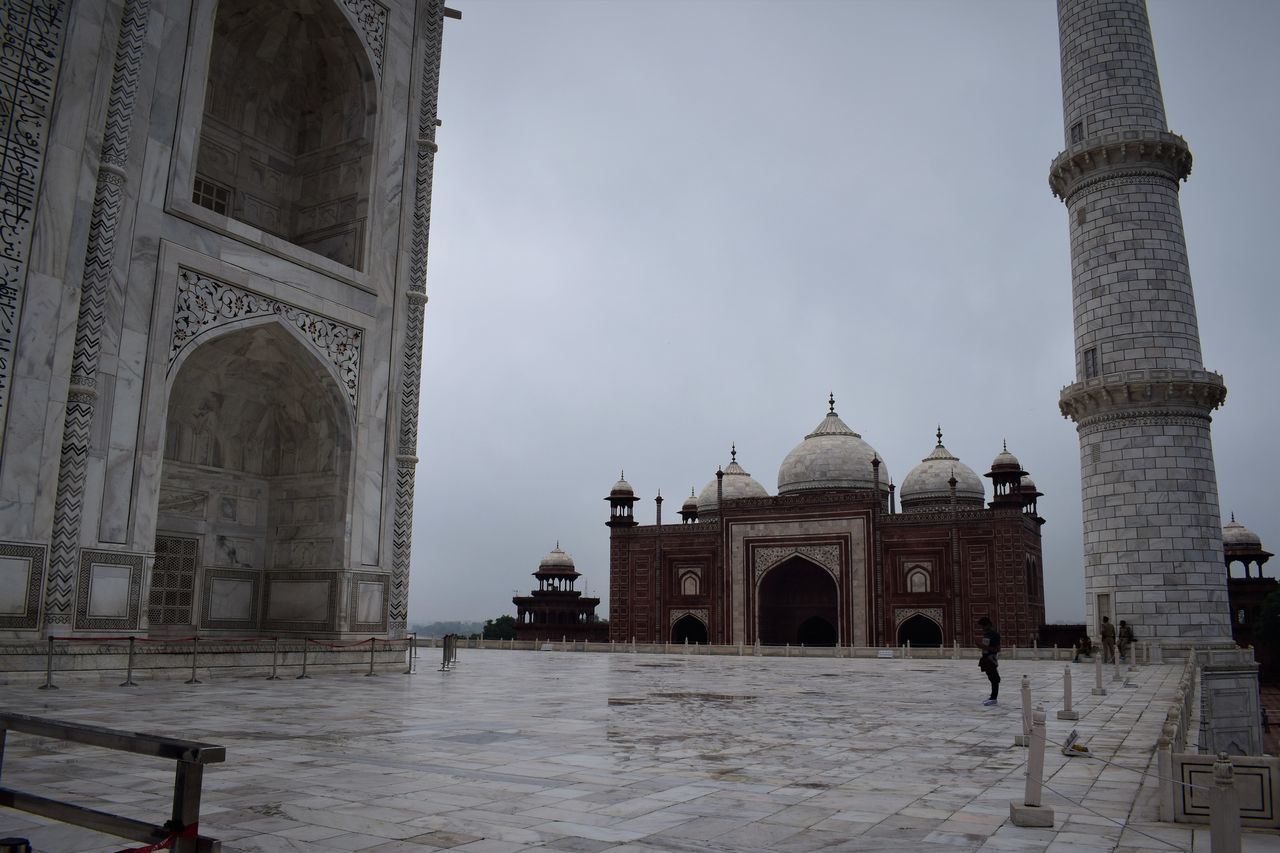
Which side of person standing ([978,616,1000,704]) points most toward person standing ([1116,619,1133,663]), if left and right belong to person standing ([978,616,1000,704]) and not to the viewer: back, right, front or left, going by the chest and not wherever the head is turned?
right

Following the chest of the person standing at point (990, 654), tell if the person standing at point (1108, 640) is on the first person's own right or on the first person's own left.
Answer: on the first person's own right

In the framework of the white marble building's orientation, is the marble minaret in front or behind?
in front

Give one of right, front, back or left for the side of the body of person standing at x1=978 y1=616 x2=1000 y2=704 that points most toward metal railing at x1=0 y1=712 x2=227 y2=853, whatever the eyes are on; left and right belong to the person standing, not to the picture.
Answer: left

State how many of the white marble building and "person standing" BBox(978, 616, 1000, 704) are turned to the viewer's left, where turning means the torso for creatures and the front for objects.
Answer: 1

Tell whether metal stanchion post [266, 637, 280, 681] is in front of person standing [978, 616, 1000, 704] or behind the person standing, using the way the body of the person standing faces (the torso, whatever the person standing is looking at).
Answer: in front

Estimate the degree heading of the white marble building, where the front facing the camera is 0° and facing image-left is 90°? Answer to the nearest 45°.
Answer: approximately 315°

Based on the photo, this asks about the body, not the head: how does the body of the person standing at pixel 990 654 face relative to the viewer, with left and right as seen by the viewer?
facing to the left of the viewer

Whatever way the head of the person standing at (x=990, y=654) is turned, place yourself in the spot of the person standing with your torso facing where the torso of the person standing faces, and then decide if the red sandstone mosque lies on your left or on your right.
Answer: on your right

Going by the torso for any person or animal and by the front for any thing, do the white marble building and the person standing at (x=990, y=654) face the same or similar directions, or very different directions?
very different directions

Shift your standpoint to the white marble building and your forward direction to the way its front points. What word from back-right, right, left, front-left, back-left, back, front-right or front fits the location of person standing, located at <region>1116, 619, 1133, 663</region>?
front-left

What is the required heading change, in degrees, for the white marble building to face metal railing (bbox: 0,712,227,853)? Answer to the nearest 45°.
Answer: approximately 45° to its right
